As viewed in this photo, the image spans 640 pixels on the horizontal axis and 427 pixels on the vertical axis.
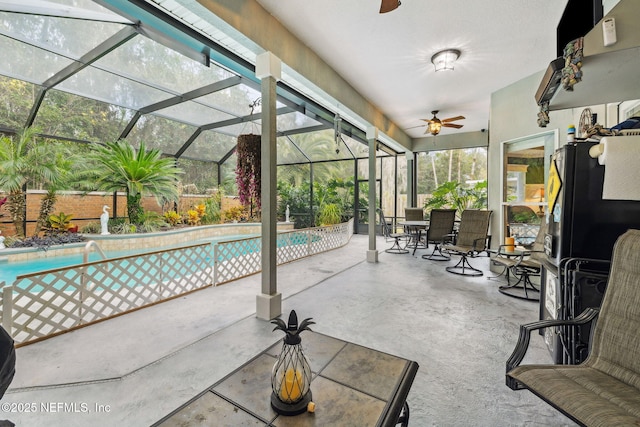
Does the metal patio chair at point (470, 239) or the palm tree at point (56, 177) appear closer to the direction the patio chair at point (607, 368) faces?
the palm tree

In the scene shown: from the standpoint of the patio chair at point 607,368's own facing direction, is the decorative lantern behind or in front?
in front

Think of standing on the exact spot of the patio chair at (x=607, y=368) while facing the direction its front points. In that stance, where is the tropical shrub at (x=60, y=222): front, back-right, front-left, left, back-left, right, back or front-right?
front-right

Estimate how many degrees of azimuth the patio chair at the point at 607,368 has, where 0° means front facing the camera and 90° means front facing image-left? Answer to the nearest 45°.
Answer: approximately 45°

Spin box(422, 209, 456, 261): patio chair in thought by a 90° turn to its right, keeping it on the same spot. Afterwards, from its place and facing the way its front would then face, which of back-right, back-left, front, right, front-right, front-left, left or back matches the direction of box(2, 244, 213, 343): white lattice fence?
back-right

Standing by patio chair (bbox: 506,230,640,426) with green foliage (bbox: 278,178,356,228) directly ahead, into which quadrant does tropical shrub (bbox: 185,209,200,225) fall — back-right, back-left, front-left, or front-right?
front-left

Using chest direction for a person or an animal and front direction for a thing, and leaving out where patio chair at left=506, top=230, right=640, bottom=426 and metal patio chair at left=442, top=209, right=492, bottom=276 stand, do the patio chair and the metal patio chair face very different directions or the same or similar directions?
same or similar directions

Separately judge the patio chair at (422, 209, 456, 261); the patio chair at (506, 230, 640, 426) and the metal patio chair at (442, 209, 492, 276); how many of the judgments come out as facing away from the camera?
0

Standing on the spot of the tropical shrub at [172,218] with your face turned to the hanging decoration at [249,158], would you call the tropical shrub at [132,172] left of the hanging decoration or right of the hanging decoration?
right

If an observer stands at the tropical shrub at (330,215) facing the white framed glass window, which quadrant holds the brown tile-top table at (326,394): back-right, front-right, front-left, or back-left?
front-right

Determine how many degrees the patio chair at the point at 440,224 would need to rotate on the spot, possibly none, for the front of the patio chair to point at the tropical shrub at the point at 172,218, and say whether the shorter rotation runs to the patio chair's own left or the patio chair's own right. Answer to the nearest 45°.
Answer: approximately 45° to the patio chair's own right

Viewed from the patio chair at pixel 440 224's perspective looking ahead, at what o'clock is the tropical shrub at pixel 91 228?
The tropical shrub is roughly at 1 o'clock from the patio chair.

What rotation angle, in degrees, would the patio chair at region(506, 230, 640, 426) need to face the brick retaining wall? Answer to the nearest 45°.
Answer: approximately 45° to its right
